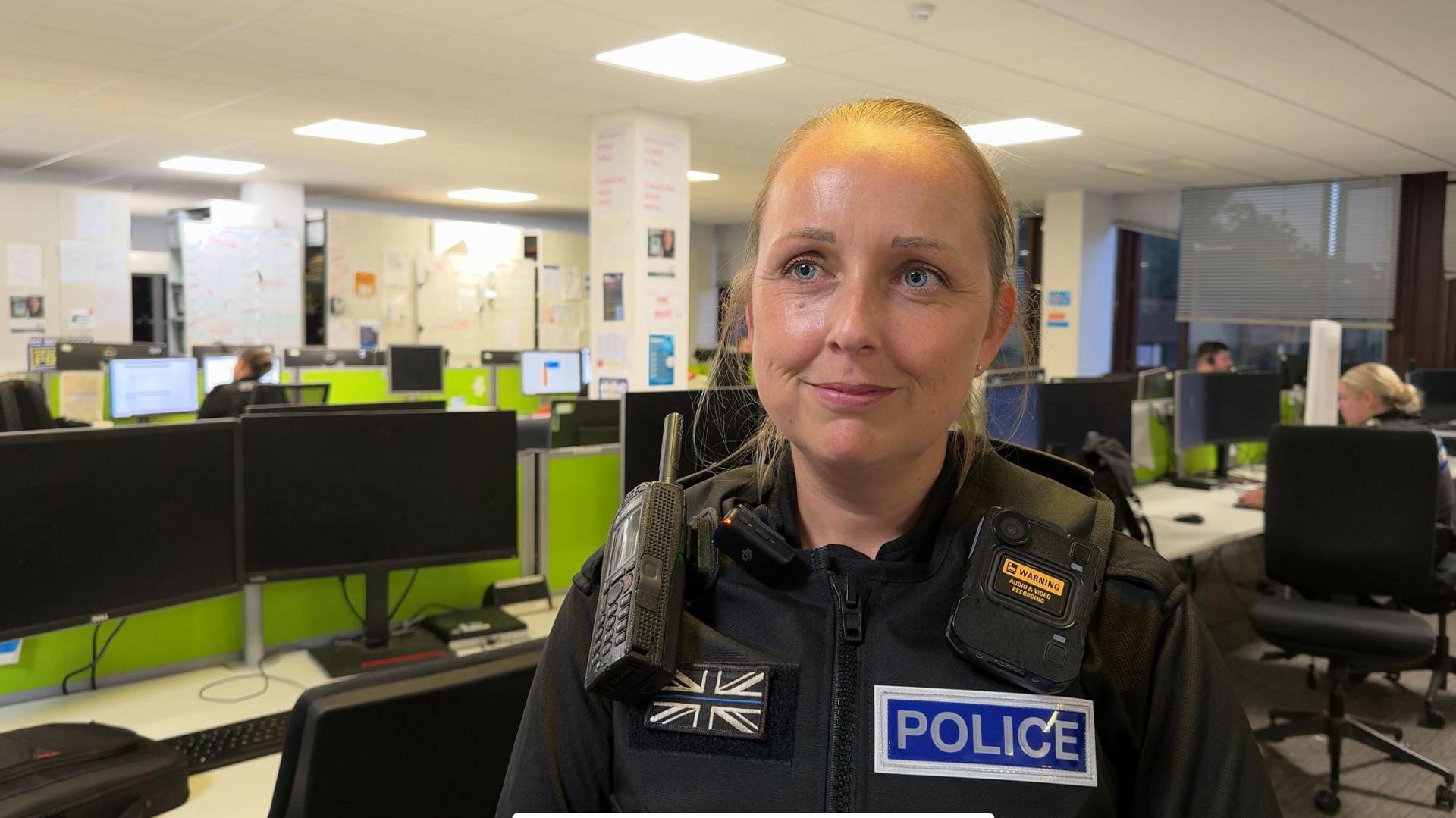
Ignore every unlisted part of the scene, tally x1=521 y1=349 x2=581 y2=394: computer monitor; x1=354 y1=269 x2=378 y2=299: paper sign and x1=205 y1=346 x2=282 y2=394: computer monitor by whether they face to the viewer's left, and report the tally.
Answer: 0

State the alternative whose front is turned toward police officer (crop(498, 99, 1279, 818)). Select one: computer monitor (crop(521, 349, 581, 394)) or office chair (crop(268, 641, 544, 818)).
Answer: the computer monitor

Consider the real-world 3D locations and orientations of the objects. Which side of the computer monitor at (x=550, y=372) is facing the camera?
front

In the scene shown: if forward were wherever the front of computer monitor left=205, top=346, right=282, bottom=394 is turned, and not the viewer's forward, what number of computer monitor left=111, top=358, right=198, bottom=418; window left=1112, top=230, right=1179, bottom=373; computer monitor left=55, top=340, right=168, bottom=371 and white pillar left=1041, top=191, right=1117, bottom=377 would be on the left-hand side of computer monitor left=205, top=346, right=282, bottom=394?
2

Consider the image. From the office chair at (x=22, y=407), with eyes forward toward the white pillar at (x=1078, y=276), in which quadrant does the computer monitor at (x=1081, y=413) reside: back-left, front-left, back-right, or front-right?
front-right

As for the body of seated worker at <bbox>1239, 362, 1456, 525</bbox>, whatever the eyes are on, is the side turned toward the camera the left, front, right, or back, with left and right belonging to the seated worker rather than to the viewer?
left

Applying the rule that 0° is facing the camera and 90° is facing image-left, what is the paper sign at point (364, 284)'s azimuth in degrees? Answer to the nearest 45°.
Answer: approximately 0°

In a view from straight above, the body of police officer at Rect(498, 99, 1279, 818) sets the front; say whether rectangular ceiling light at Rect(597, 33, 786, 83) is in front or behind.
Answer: behind

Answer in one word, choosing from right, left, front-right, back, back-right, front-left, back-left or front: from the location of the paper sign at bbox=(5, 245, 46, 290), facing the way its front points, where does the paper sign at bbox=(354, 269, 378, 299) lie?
left

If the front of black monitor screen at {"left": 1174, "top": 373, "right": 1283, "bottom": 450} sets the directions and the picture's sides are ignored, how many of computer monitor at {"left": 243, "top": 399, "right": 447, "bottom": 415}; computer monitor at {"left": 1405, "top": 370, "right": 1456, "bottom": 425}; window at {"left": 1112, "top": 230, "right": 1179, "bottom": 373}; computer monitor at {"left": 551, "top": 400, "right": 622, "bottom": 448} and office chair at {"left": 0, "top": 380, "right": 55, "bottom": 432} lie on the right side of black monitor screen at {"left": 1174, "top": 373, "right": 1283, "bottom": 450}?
3

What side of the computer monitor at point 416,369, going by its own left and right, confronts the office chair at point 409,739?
front

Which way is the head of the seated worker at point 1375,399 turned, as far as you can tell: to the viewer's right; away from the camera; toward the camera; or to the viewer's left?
to the viewer's left

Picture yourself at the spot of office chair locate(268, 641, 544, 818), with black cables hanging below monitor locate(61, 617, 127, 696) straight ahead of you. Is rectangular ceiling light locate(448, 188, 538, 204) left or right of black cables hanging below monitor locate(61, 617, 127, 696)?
right

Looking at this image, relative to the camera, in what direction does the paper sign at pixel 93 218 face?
facing the viewer

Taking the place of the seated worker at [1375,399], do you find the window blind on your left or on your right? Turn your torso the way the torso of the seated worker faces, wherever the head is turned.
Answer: on your right
